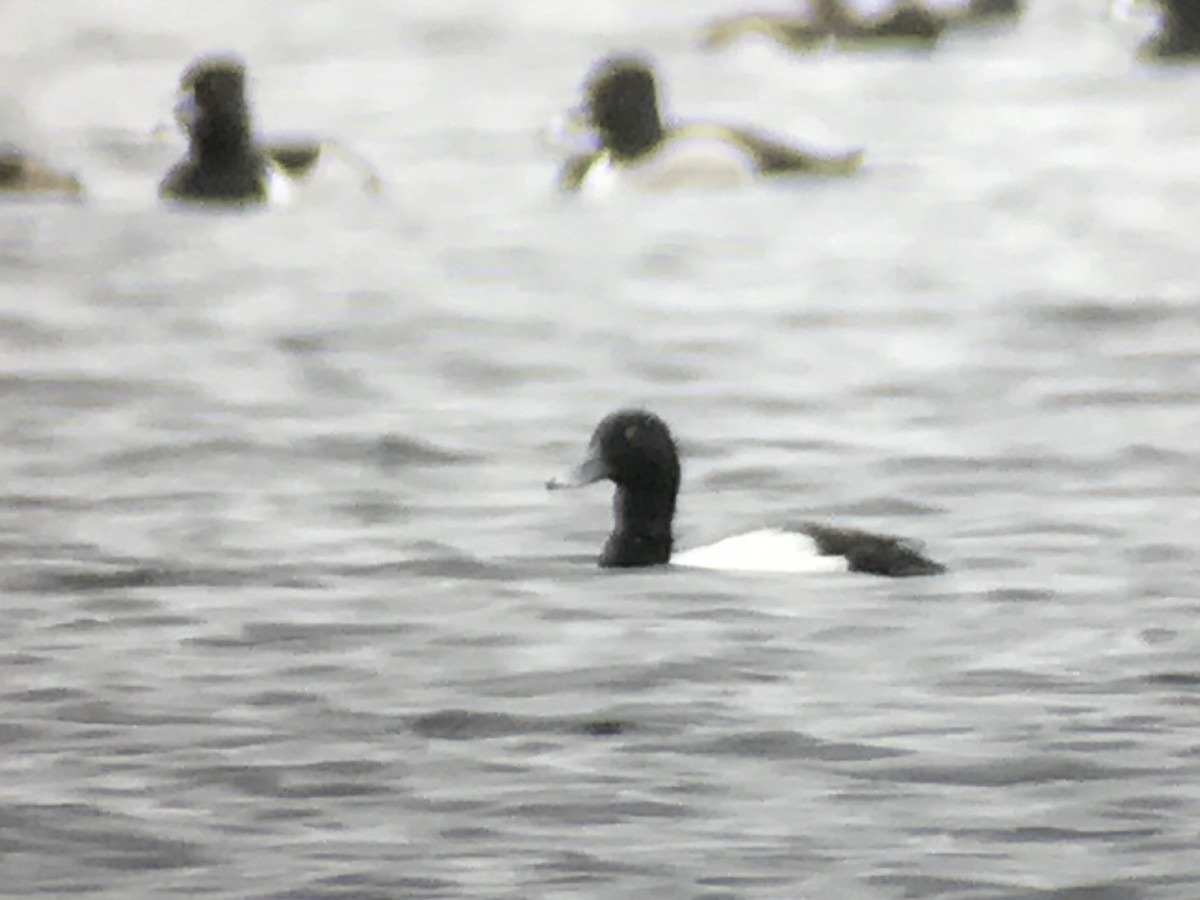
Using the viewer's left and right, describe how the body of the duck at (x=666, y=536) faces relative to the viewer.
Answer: facing to the left of the viewer

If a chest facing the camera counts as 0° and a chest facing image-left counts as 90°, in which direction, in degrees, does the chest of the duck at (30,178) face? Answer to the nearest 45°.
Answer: approximately 90°

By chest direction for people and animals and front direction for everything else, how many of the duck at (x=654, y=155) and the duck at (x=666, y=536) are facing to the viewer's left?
2

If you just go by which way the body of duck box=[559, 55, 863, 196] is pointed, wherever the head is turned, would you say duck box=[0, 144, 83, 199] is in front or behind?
in front

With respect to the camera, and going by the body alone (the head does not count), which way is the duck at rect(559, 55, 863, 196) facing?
to the viewer's left

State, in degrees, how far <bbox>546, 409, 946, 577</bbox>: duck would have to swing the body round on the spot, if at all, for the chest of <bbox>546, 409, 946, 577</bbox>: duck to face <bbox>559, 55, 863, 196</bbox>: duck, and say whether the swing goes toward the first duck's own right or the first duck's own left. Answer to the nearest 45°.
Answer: approximately 90° to the first duck's own right

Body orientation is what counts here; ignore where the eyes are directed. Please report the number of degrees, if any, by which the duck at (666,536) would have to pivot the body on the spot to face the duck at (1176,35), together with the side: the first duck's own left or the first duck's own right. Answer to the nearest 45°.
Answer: approximately 90° to the first duck's own right

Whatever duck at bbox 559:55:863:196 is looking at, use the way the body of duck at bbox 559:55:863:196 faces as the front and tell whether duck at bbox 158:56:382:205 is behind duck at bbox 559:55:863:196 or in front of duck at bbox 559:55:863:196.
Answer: in front

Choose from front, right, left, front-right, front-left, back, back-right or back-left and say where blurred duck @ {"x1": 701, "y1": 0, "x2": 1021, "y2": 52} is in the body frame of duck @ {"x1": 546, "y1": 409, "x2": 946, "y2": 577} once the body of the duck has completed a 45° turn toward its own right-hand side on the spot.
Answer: front-right

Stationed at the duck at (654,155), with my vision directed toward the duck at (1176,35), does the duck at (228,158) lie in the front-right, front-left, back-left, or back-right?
back-left

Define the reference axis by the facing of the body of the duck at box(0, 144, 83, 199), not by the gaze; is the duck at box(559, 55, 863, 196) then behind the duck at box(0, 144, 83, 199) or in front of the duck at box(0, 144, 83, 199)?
behind
